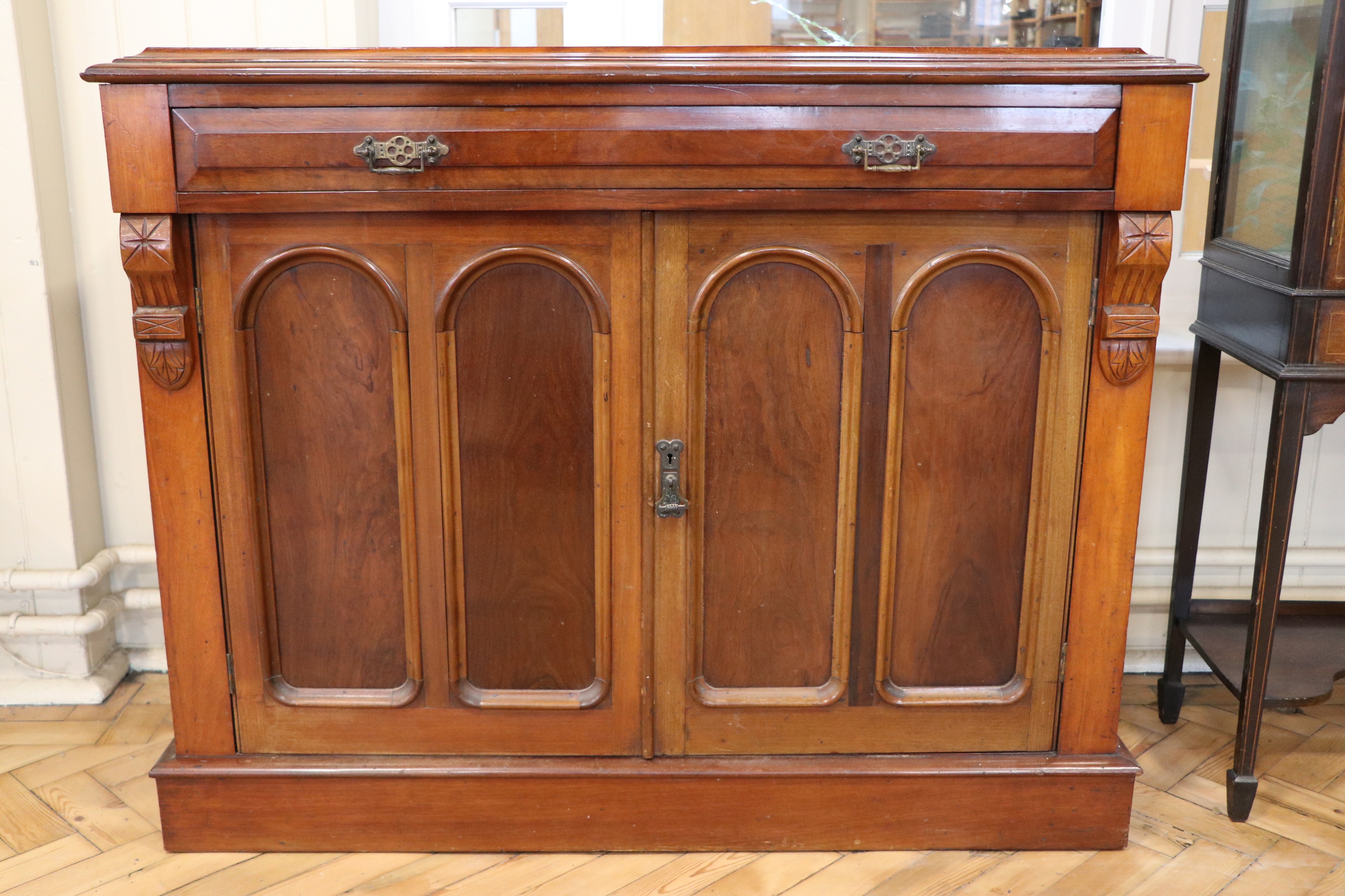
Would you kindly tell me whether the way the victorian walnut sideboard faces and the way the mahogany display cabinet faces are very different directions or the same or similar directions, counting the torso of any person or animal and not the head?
same or similar directions

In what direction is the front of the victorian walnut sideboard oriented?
toward the camera

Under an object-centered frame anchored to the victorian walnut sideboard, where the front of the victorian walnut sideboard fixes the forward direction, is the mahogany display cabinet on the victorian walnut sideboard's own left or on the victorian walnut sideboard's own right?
on the victorian walnut sideboard's own left

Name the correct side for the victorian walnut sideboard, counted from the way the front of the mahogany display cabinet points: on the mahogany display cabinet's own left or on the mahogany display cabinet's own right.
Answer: on the mahogany display cabinet's own right

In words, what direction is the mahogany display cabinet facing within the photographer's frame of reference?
facing the viewer and to the right of the viewer

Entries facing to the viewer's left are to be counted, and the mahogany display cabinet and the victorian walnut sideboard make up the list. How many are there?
0
